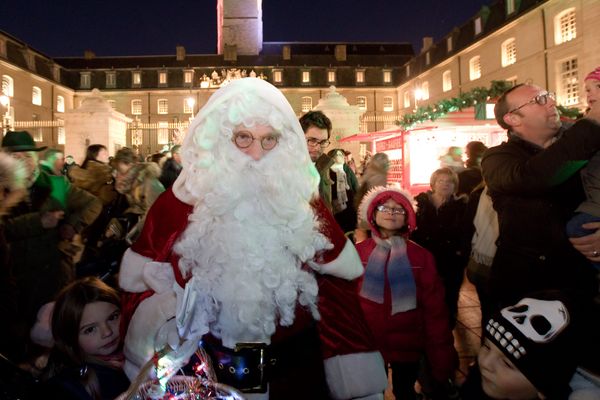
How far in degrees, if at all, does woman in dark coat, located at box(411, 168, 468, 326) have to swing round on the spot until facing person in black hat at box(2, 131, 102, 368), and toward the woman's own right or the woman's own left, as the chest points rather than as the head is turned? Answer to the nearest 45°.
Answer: approximately 45° to the woman's own right

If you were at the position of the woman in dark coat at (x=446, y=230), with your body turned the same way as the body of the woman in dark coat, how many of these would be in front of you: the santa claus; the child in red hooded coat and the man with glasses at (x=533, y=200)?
3

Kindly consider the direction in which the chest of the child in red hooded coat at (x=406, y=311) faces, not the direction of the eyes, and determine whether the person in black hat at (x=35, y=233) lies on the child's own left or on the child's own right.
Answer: on the child's own right

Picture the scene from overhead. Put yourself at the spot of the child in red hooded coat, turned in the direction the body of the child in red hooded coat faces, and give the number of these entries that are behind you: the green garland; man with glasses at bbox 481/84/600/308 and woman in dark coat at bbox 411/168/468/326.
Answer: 2

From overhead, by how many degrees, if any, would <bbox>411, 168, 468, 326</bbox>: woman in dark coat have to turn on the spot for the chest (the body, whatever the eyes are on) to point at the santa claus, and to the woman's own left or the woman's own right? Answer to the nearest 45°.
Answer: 0° — they already face them

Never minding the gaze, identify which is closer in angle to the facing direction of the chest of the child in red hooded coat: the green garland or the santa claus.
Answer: the santa claus
